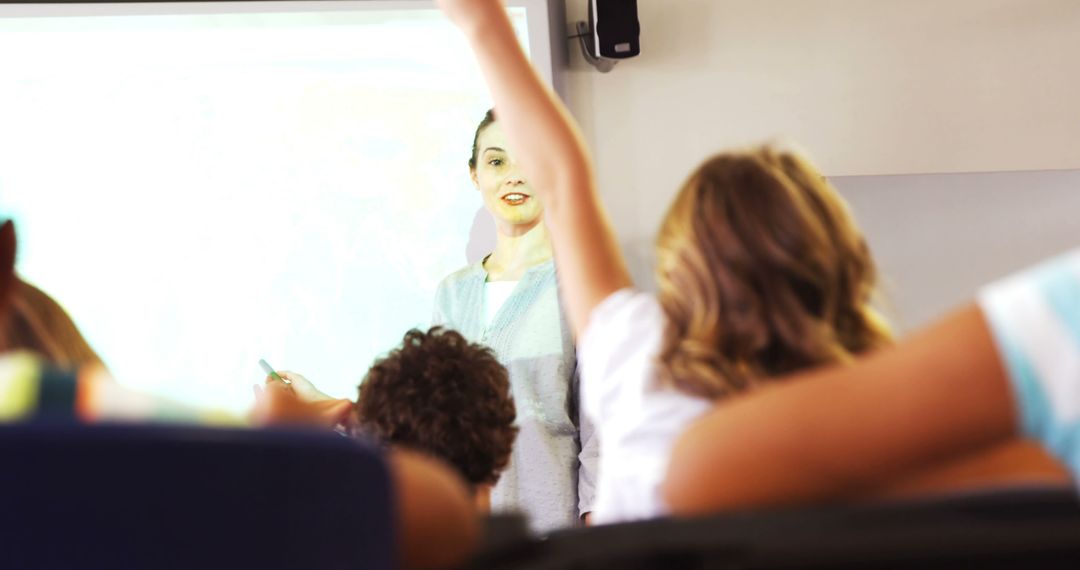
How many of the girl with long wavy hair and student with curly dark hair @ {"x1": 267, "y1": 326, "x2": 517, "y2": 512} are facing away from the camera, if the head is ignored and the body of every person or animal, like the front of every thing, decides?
2

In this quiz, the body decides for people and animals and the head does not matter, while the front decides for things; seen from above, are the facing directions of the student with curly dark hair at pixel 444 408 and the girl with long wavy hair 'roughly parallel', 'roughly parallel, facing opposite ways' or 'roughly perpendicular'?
roughly parallel

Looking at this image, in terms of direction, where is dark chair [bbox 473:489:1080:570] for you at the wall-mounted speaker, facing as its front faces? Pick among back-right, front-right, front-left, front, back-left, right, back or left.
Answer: front-right

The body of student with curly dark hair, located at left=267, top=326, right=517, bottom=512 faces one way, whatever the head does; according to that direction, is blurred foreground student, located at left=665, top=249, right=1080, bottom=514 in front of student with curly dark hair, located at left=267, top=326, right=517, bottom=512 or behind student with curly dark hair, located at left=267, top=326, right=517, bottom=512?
behind

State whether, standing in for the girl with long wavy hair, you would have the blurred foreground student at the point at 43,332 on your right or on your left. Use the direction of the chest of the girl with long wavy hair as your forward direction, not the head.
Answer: on your left

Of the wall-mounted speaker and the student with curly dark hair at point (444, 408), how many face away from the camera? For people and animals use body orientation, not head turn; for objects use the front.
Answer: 1

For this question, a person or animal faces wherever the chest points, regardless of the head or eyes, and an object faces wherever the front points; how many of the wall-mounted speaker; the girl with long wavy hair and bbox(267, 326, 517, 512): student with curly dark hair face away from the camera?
2

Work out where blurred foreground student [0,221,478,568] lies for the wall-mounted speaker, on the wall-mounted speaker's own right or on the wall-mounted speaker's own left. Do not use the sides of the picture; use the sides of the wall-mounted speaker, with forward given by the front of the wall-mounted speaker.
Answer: on the wall-mounted speaker's own right

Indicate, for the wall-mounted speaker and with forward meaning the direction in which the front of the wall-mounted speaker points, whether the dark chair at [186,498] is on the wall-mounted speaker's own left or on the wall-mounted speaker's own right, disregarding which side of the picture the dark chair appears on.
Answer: on the wall-mounted speaker's own right

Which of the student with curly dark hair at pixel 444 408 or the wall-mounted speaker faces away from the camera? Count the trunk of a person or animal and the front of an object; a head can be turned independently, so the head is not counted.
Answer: the student with curly dark hair

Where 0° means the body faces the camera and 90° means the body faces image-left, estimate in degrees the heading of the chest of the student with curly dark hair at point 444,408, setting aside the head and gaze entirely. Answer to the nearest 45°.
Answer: approximately 180°

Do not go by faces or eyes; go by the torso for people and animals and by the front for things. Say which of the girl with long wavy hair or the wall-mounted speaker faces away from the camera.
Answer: the girl with long wavy hair

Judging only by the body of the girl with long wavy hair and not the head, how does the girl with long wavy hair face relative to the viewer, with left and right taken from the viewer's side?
facing away from the viewer

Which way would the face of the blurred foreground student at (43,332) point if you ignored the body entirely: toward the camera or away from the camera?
away from the camera
